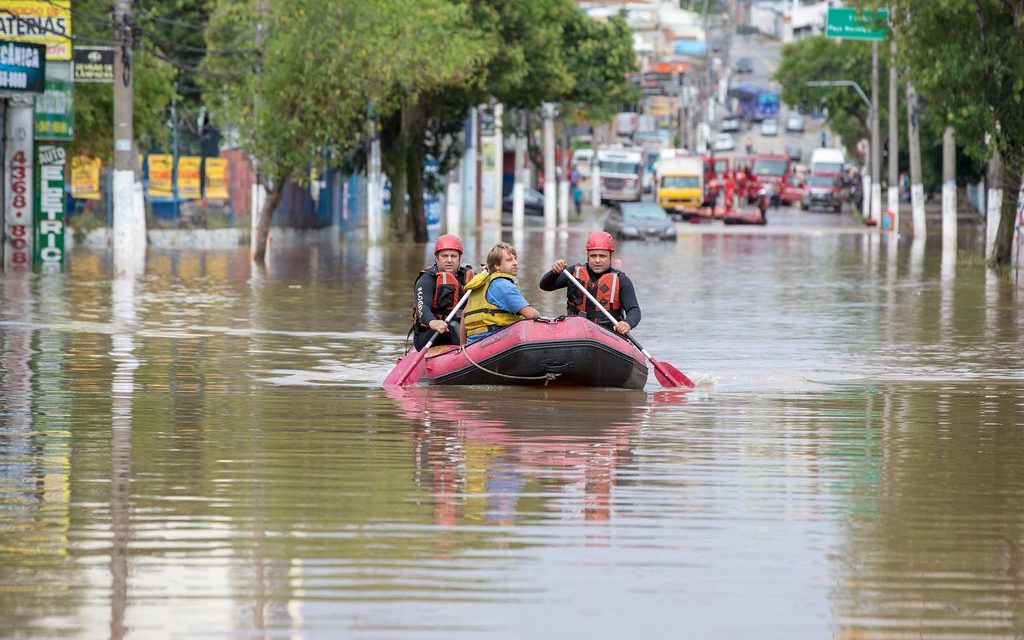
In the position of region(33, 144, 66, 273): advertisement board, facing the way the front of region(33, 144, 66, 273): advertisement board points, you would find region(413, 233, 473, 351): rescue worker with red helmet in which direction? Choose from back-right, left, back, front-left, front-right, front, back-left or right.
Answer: front

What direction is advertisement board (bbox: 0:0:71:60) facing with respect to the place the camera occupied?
facing the viewer

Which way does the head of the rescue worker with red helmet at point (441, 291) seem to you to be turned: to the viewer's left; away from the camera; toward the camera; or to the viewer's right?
toward the camera

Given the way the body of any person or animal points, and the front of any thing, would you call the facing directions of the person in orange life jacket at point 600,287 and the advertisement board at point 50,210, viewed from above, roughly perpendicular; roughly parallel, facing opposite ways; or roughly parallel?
roughly parallel

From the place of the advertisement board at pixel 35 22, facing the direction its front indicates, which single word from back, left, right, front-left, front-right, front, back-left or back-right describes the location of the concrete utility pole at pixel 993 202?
left

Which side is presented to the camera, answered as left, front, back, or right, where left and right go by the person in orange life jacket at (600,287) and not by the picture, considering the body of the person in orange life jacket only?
front

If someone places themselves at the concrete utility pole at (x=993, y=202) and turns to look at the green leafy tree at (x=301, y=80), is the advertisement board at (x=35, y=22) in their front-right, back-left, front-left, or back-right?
front-left

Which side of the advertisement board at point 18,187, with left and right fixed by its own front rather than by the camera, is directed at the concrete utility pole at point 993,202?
left

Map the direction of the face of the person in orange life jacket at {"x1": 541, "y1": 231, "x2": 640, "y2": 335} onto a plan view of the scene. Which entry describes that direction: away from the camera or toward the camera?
toward the camera

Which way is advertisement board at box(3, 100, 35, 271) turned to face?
toward the camera

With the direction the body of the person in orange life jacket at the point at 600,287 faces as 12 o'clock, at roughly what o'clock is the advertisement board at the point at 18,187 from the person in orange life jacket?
The advertisement board is roughly at 5 o'clock from the person in orange life jacket.

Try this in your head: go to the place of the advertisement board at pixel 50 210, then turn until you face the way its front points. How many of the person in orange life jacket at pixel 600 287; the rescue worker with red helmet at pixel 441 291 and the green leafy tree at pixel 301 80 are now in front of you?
2

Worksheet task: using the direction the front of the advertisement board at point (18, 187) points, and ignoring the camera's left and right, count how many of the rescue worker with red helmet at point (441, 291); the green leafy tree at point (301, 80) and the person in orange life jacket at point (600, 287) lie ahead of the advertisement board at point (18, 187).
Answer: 2
